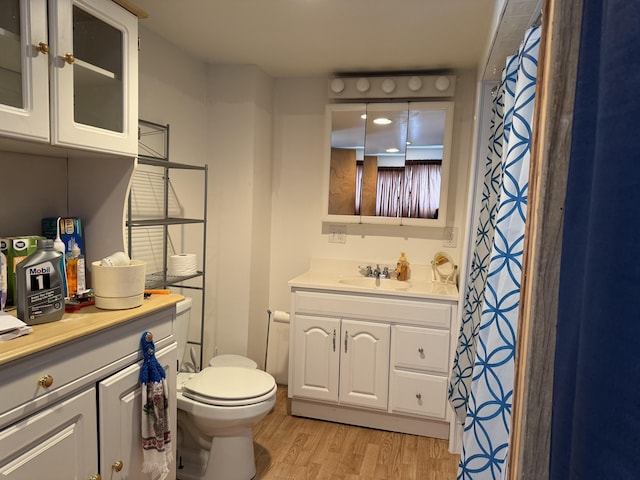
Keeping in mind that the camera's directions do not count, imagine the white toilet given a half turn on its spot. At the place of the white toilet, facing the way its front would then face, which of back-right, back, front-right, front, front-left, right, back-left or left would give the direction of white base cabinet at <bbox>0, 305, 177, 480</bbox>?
front-left

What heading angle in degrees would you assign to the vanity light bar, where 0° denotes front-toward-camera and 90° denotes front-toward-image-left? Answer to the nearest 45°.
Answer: approximately 0°

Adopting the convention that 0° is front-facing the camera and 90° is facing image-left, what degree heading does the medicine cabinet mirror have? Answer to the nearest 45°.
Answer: approximately 0°

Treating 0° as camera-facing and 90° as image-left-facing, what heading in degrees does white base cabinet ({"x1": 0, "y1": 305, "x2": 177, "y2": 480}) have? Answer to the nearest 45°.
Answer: approximately 315°
